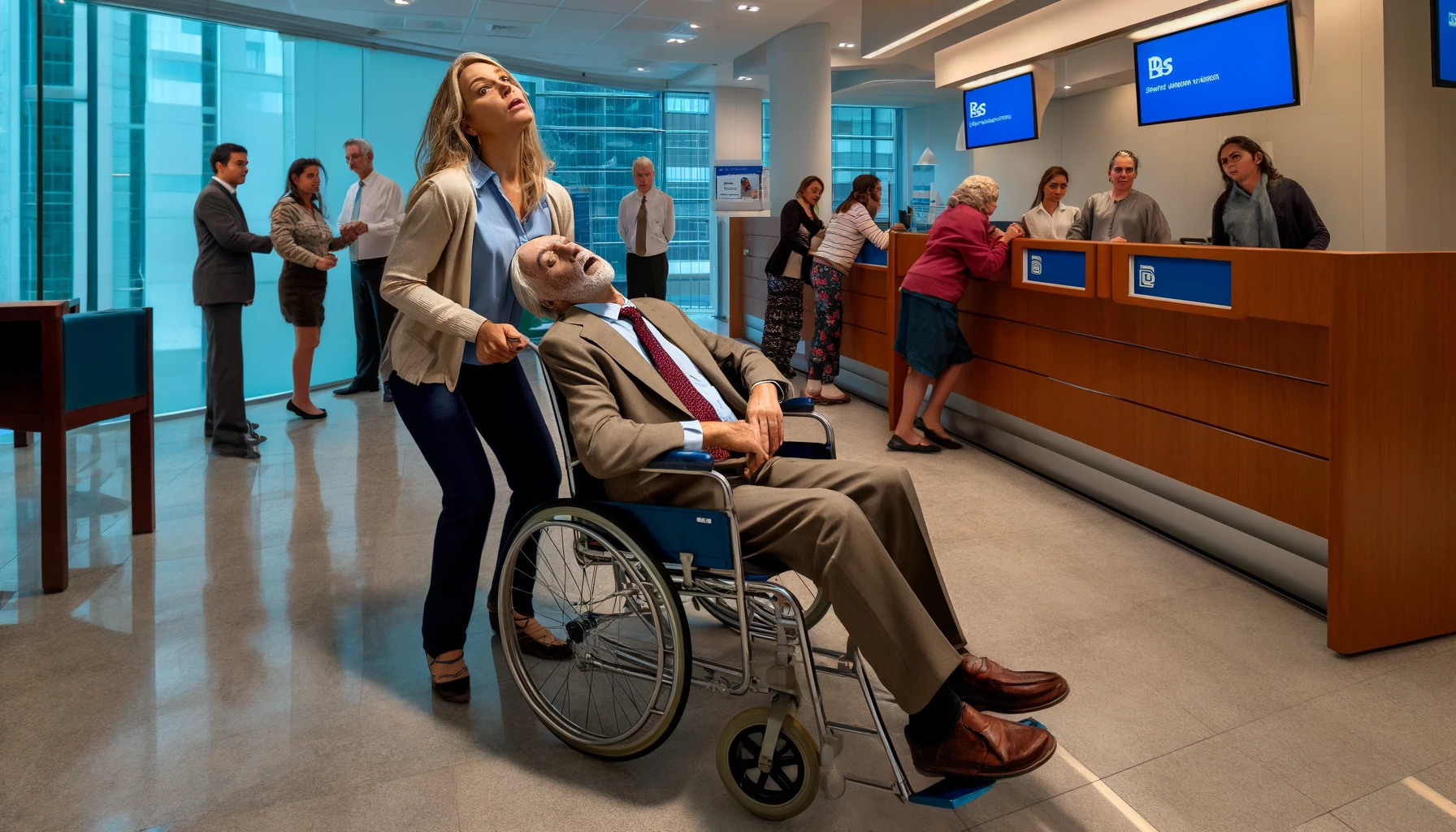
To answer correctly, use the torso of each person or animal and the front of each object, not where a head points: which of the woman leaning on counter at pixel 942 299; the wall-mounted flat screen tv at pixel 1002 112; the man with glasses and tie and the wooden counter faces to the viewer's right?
the woman leaning on counter

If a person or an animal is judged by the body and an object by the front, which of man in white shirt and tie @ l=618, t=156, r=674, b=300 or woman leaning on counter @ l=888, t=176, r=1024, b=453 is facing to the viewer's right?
the woman leaning on counter

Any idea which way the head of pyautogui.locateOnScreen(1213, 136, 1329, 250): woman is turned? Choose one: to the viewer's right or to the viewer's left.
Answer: to the viewer's left

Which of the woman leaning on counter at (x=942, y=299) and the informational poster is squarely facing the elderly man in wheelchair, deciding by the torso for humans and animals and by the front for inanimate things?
the informational poster

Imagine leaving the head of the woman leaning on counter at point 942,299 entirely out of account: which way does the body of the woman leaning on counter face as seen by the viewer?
to the viewer's right

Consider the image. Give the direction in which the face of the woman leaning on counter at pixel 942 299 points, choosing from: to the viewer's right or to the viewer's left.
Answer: to the viewer's right

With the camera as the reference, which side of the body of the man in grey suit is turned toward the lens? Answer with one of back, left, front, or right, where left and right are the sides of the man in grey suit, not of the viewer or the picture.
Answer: right
